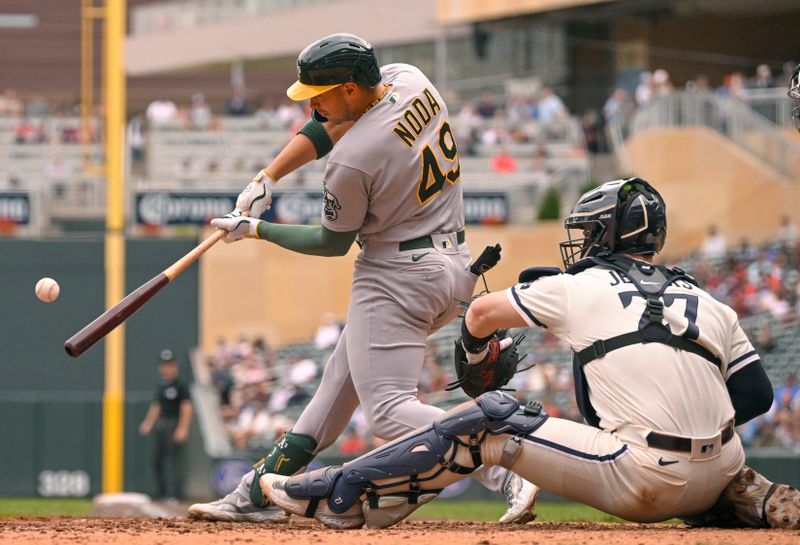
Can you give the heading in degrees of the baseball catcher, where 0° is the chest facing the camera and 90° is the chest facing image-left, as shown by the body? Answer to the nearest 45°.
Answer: approximately 135°

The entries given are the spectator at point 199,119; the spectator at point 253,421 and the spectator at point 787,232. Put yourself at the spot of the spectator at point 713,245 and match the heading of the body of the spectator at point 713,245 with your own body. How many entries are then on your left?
1

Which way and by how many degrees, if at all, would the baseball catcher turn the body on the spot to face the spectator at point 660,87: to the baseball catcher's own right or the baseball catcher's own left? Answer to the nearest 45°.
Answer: approximately 45° to the baseball catcher's own right

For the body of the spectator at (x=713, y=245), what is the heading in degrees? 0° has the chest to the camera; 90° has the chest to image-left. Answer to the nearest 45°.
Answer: approximately 0°

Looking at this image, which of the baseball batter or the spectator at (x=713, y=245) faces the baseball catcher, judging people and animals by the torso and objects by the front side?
the spectator

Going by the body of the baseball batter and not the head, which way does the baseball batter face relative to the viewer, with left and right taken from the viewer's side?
facing away from the viewer and to the left of the viewer

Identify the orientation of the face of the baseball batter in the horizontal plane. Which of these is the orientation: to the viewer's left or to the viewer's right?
to the viewer's left

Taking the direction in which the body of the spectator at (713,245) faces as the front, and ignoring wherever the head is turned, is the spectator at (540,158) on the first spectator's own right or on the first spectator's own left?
on the first spectator's own right
